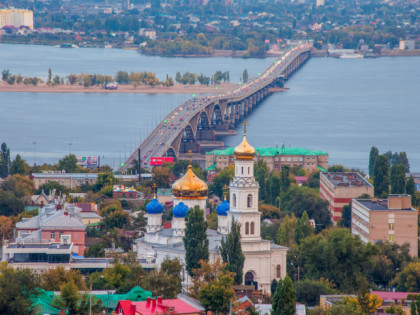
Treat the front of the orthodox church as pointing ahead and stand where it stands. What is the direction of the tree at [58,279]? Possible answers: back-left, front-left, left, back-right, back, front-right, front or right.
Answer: right

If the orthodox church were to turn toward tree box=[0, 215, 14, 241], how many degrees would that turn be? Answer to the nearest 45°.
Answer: approximately 180°

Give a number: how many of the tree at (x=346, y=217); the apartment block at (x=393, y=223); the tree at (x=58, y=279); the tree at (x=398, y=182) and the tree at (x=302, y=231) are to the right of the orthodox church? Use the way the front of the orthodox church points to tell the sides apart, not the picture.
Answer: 1

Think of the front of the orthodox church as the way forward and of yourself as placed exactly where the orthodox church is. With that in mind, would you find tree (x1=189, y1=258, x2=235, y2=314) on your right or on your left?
on your right

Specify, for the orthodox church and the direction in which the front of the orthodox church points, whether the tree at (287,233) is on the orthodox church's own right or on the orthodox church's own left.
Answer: on the orthodox church's own left

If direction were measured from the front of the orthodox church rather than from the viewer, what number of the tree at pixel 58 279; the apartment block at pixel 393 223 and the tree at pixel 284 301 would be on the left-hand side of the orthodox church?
1

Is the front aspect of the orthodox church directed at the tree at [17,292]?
no

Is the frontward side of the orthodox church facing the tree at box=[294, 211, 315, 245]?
no

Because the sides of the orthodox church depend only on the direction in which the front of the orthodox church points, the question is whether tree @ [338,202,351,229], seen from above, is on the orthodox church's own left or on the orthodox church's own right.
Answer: on the orthodox church's own left

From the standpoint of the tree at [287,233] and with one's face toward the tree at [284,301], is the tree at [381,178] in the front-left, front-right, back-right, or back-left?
back-left

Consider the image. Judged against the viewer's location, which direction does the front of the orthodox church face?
facing the viewer and to the right of the viewer

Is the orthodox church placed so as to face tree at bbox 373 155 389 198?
no
